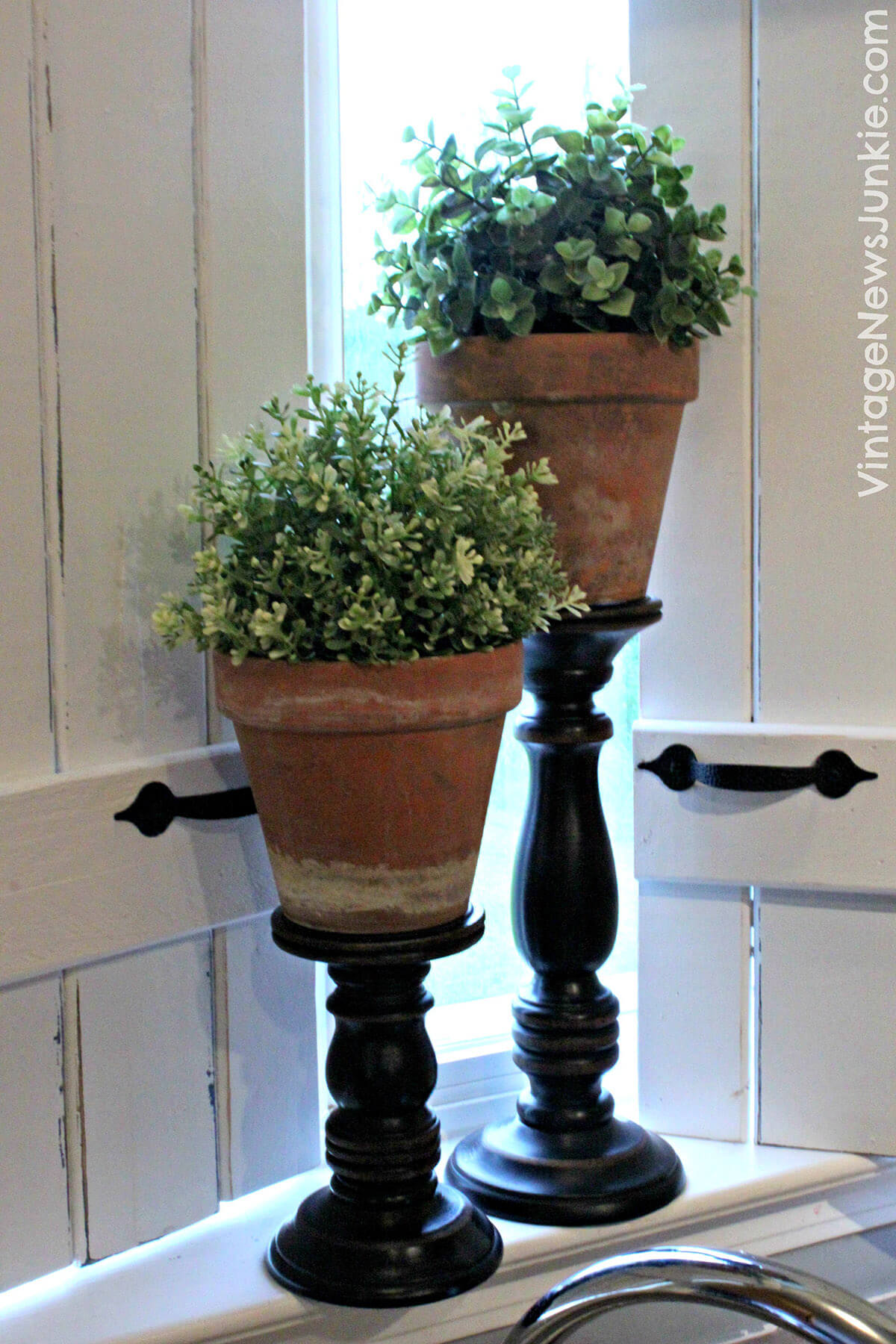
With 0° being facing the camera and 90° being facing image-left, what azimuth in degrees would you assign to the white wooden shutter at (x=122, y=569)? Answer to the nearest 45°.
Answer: approximately 315°

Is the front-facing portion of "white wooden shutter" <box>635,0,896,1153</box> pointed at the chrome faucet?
yes

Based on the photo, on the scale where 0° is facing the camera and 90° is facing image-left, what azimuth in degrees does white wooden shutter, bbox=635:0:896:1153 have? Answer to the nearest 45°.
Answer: approximately 0°
